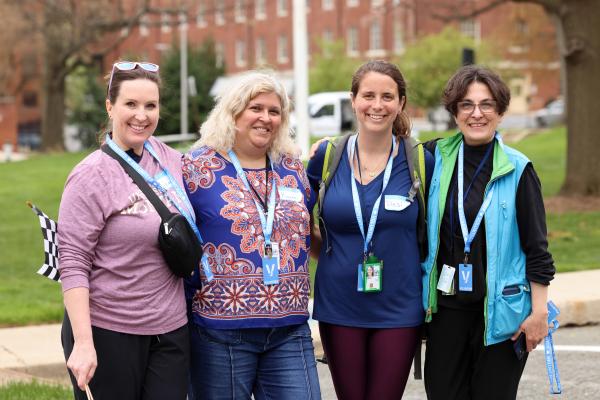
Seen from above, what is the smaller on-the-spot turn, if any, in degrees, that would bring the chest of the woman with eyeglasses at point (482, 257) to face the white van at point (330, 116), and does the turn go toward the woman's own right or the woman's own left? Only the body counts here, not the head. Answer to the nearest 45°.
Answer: approximately 135° to the woman's own right

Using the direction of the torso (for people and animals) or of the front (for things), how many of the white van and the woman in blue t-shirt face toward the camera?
1

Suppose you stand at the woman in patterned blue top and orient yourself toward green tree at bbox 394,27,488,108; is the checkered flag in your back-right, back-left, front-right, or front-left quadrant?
back-left

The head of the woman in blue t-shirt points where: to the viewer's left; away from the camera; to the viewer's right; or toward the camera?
toward the camera

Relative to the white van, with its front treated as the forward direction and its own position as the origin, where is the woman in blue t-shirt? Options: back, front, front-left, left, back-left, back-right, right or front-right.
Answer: left

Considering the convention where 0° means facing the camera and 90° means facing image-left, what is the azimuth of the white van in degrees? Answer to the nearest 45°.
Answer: approximately 90°

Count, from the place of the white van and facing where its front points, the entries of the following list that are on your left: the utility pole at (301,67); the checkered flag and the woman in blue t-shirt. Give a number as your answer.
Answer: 3

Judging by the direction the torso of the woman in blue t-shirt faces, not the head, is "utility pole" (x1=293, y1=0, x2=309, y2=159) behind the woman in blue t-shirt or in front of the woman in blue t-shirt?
behind

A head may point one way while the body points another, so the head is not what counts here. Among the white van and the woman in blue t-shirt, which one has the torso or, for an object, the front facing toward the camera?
the woman in blue t-shirt

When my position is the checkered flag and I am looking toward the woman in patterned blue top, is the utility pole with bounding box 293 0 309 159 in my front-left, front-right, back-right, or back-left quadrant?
front-left

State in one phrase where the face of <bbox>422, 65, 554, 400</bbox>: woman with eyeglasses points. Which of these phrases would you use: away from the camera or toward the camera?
toward the camera

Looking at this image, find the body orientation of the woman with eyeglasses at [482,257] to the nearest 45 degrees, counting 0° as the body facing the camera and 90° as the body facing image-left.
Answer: approximately 45°

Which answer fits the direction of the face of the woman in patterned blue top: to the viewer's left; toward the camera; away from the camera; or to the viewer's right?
toward the camera

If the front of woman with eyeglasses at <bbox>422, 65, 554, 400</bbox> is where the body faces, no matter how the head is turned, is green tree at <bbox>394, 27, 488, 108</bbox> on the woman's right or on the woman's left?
on the woman's right

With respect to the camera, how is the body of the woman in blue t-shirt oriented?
toward the camera
